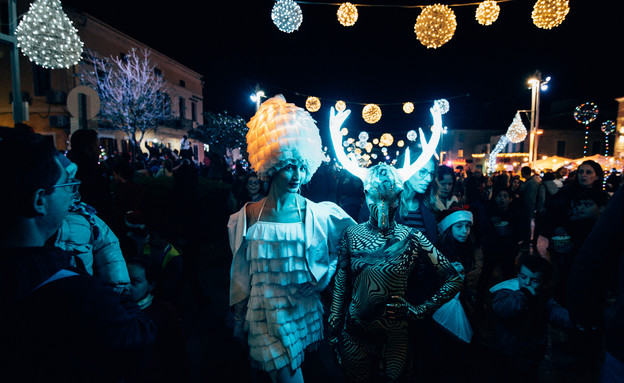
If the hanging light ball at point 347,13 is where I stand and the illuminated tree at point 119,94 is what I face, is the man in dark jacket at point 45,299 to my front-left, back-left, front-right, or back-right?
back-left

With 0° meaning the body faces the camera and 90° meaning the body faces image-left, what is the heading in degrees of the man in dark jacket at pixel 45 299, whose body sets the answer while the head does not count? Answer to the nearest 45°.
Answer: approximately 225°

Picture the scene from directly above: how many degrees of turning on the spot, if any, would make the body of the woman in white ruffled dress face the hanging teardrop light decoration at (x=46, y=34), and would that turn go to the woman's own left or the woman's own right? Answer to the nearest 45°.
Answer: approximately 135° to the woman's own right

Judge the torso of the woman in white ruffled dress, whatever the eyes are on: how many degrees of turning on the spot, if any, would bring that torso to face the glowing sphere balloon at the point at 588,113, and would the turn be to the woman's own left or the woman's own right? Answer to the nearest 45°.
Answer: approximately 135° to the woman's own left

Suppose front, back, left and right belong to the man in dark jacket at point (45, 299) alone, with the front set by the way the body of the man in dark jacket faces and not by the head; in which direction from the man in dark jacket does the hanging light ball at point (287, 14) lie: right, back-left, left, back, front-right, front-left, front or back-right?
front

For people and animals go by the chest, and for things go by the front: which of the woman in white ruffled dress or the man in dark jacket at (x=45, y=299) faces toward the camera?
the woman in white ruffled dress

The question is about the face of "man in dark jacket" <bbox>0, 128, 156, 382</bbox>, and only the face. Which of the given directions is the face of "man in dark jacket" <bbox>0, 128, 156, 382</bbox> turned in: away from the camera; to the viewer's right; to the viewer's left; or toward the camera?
to the viewer's right

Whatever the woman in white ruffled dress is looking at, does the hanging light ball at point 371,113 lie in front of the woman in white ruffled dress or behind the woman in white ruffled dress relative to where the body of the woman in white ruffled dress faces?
behind

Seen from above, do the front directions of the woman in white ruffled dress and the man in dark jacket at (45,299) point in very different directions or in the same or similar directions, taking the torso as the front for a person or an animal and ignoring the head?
very different directions

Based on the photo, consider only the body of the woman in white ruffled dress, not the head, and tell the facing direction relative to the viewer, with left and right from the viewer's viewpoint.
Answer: facing the viewer

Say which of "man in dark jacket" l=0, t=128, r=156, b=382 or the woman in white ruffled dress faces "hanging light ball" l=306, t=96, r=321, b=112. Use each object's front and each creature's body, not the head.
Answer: the man in dark jacket

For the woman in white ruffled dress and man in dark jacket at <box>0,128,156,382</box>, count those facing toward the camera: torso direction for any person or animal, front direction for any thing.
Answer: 1

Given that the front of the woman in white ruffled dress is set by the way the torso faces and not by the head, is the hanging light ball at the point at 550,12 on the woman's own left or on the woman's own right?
on the woman's own left

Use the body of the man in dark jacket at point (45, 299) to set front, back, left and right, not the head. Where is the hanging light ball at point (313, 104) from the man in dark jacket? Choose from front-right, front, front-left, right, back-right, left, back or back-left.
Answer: front

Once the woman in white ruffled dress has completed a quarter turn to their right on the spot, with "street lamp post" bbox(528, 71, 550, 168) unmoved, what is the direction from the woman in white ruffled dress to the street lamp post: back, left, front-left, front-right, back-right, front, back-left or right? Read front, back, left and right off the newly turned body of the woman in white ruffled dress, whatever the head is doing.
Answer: back-right
